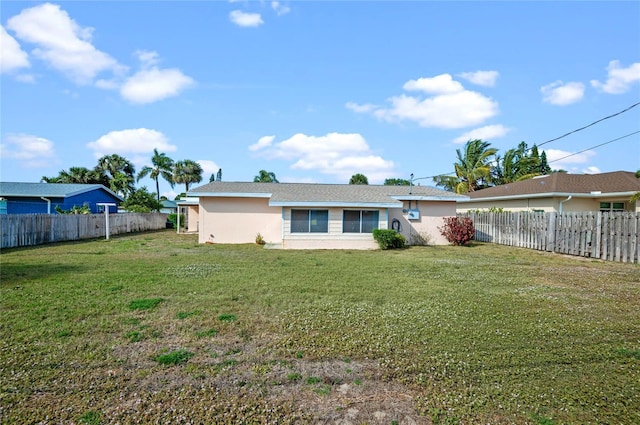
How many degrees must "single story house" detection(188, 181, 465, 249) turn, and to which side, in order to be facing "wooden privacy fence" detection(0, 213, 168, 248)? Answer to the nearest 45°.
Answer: approximately 90° to its left

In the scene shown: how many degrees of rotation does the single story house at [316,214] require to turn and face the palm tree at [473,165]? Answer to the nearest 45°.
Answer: approximately 45° to its right

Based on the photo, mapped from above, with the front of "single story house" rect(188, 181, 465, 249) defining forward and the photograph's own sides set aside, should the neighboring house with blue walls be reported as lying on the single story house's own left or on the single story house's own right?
on the single story house's own left

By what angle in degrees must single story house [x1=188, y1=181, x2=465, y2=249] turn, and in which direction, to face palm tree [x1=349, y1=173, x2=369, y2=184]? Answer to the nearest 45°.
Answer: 0° — it already faces it

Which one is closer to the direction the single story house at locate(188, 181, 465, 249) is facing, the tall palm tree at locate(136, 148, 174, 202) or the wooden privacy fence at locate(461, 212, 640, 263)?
the tall palm tree

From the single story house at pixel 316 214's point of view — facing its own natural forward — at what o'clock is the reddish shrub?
The reddish shrub is roughly at 3 o'clock from the single story house.

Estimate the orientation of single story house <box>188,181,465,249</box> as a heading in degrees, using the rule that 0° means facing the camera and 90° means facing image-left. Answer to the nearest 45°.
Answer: approximately 180°

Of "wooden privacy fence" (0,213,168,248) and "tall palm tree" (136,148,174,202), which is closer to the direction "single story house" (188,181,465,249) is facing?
the tall palm tree
